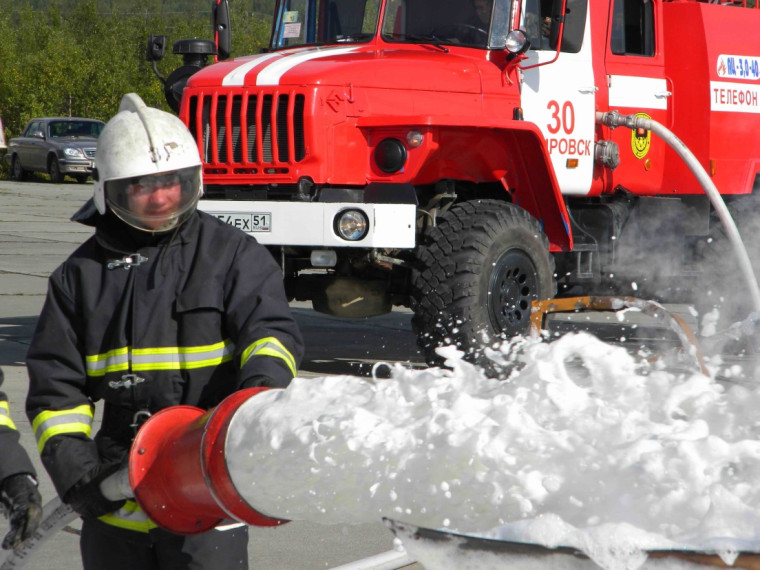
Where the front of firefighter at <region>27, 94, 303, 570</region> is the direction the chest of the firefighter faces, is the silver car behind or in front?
behind

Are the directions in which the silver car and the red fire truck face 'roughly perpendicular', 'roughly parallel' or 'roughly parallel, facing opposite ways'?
roughly perpendicular

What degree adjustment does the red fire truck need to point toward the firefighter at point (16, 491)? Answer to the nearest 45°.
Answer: approximately 45° to its left

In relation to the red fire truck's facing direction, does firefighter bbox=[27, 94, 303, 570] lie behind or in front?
in front

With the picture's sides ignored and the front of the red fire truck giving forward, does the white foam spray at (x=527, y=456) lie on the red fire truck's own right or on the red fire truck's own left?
on the red fire truck's own left

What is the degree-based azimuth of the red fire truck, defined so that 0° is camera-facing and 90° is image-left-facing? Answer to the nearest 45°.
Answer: approximately 45°

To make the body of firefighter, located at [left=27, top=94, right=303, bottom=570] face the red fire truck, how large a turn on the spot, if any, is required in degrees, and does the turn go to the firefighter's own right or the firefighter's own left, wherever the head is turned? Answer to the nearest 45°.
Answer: approximately 135° to the firefighter's own left

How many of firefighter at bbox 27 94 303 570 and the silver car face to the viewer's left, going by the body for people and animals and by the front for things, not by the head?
0

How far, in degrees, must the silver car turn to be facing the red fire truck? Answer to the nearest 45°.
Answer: approximately 45° to its right

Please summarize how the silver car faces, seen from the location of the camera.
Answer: facing the viewer and to the right of the viewer

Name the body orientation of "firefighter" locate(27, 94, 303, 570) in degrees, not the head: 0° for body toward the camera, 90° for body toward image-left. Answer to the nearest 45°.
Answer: approximately 0°
